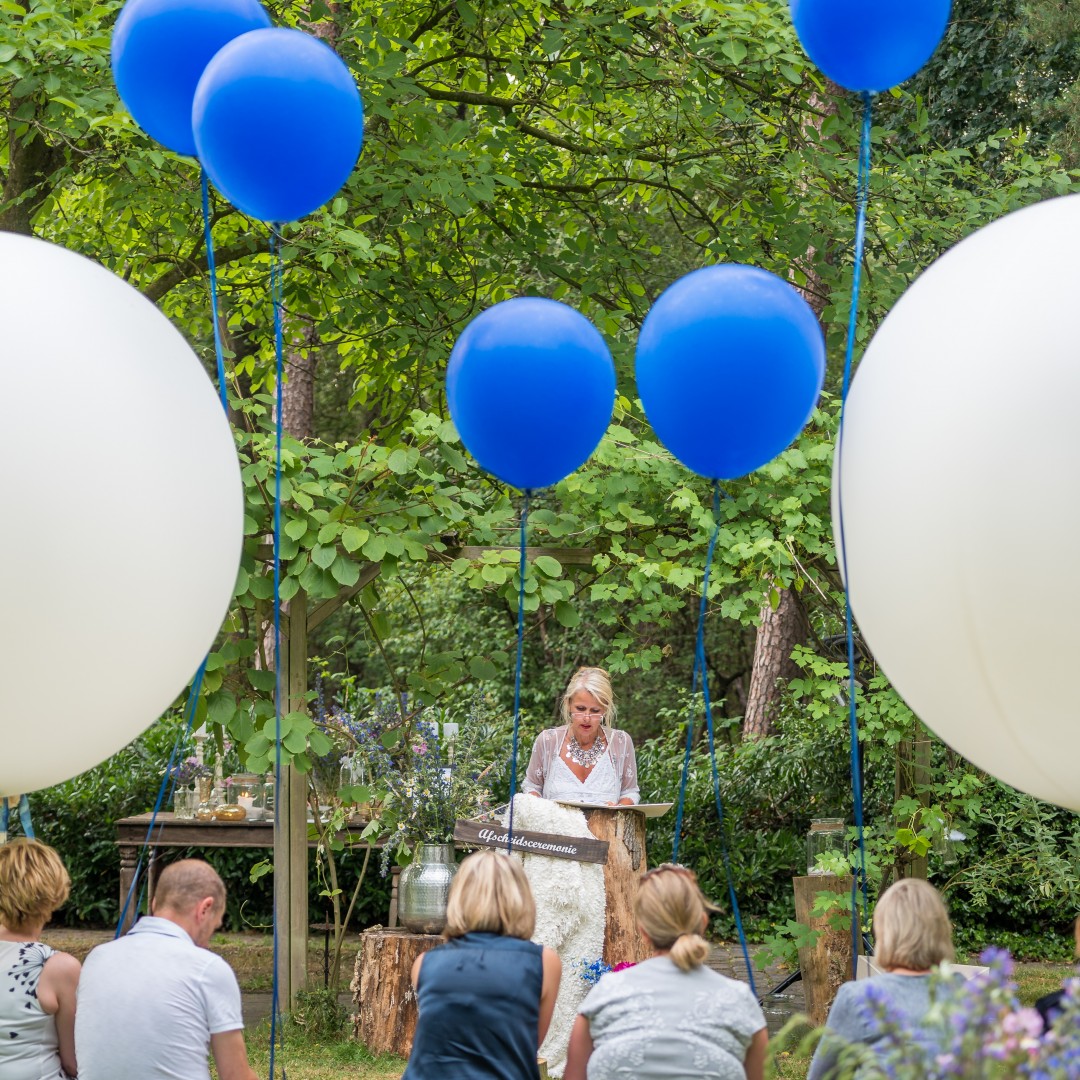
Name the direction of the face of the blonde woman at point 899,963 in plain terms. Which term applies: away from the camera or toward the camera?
away from the camera

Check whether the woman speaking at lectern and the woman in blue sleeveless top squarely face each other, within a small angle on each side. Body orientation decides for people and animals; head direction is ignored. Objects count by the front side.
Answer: yes

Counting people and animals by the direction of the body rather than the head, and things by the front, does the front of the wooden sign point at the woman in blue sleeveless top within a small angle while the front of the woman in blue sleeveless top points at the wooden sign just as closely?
yes

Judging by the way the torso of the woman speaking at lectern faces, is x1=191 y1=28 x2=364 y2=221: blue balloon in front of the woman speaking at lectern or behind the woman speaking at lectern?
in front

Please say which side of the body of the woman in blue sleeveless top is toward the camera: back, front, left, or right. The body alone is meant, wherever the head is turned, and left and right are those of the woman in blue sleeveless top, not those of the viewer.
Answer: back

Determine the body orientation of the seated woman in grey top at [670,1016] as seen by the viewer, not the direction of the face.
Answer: away from the camera

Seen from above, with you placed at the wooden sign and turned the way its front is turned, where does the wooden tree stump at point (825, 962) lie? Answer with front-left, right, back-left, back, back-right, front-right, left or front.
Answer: back-left

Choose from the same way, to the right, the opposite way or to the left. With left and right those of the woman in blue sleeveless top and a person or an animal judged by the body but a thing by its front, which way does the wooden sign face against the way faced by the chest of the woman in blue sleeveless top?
the opposite way

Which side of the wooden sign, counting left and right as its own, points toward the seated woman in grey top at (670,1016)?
front

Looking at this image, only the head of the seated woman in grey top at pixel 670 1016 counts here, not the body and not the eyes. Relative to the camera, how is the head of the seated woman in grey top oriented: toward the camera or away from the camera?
away from the camera

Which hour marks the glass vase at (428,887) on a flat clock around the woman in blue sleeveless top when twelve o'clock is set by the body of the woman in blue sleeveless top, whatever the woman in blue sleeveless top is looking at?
The glass vase is roughly at 12 o'clock from the woman in blue sleeveless top.

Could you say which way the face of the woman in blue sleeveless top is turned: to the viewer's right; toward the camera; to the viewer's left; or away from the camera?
away from the camera

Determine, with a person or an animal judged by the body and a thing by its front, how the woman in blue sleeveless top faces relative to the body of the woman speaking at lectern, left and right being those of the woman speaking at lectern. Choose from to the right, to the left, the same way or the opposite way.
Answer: the opposite way

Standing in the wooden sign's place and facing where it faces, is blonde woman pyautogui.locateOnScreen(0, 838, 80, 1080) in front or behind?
in front
